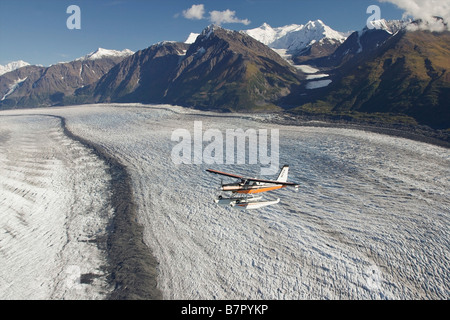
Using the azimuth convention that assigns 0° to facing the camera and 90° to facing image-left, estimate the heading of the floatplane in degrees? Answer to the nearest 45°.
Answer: approximately 45°
